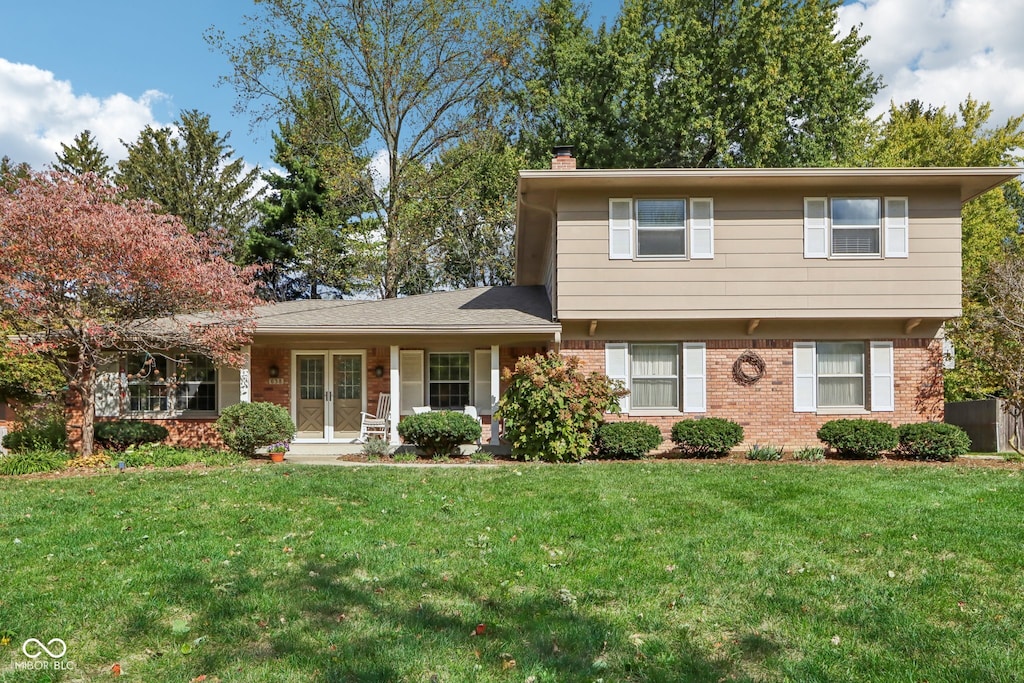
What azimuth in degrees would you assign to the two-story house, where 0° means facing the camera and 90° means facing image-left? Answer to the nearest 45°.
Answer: approximately 0°

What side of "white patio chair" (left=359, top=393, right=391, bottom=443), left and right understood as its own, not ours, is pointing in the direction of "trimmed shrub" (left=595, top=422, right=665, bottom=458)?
back

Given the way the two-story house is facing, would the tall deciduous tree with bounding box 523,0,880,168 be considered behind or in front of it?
behind

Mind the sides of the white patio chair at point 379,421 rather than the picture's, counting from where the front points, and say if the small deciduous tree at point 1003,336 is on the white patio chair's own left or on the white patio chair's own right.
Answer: on the white patio chair's own left

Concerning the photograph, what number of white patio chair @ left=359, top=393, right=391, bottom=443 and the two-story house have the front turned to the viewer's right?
0

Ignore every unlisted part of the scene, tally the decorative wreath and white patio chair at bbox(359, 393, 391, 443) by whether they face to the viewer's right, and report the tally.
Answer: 0

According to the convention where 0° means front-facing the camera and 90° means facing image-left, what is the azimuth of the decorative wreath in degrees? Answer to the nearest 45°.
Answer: approximately 0°

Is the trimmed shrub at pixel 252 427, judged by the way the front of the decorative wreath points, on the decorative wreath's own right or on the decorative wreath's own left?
on the decorative wreath's own right

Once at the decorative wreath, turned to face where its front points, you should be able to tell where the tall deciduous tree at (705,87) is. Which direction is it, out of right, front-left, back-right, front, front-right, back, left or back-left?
back

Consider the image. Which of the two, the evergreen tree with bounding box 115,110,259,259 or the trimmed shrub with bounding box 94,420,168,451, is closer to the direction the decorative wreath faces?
the trimmed shrub
